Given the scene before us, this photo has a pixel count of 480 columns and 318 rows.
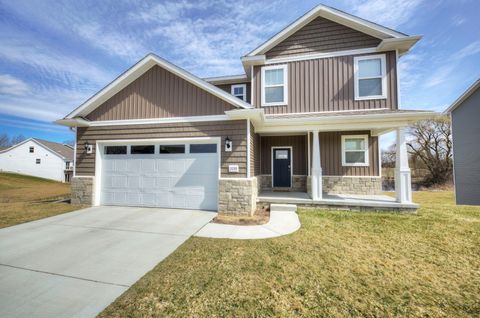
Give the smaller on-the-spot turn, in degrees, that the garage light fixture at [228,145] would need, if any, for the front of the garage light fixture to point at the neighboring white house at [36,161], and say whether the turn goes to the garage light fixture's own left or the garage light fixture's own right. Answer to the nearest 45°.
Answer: approximately 135° to the garage light fixture's own right

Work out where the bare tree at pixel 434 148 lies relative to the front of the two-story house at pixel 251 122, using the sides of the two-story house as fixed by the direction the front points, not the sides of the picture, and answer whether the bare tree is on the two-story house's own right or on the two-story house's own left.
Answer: on the two-story house's own left

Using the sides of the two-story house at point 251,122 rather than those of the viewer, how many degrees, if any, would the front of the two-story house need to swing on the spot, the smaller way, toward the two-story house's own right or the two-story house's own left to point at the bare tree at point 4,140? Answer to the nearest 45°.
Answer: approximately 135° to the two-story house's own right

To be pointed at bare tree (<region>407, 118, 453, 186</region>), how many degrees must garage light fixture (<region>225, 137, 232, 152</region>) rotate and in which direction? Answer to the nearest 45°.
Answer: approximately 135° to its left

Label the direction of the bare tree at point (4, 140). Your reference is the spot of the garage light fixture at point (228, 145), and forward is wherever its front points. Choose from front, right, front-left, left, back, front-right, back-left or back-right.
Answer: back-right

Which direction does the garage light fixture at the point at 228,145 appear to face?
toward the camera
